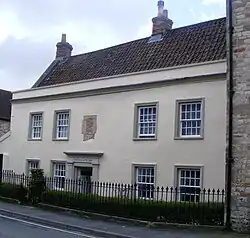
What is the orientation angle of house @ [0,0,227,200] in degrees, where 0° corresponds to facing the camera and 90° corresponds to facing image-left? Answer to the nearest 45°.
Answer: approximately 45°

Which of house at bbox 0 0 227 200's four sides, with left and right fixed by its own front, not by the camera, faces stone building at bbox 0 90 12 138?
right

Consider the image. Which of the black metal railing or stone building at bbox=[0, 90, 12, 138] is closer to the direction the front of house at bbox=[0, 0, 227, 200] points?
the black metal railing

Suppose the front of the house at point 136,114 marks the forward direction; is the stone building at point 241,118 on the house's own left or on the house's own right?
on the house's own left
